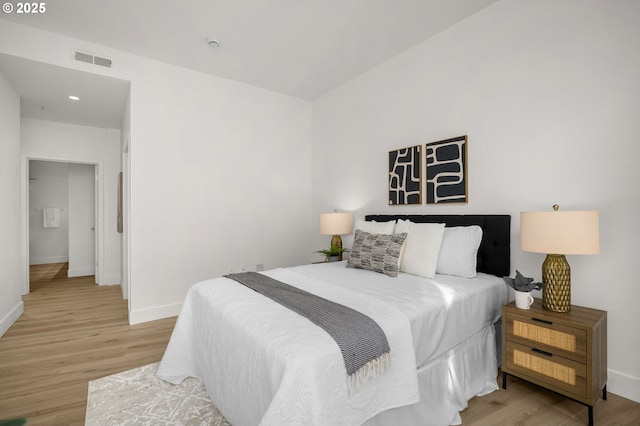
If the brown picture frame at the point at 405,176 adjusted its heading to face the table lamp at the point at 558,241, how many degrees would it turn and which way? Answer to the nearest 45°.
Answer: approximately 90° to its left

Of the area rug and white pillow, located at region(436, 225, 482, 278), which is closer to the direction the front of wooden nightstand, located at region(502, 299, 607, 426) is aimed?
the area rug

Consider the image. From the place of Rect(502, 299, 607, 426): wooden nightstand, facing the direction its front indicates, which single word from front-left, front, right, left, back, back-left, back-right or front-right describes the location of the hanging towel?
front-right

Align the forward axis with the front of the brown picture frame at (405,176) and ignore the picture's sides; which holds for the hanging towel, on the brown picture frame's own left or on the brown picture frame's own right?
on the brown picture frame's own right

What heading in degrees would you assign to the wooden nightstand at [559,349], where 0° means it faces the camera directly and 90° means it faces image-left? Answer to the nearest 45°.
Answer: approximately 45°

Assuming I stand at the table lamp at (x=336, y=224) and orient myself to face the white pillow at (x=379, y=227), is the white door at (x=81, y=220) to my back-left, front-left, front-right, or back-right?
back-right

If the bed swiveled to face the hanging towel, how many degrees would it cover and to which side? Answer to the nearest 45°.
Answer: approximately 90° to its right

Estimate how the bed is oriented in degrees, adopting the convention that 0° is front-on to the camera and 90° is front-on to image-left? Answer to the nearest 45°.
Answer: approximately 45°

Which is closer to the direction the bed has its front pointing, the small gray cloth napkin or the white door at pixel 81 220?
the white door

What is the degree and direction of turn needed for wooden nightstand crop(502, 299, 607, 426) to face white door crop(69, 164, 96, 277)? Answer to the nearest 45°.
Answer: approximately 45° to its right

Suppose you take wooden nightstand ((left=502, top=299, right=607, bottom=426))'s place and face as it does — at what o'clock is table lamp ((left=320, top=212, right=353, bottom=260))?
The table lamp is roughly at 2 o'clock from the wooden nightstand.

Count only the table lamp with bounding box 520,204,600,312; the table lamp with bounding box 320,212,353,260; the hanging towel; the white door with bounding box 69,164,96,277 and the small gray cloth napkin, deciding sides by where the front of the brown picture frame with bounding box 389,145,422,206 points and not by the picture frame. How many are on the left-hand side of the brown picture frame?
2
